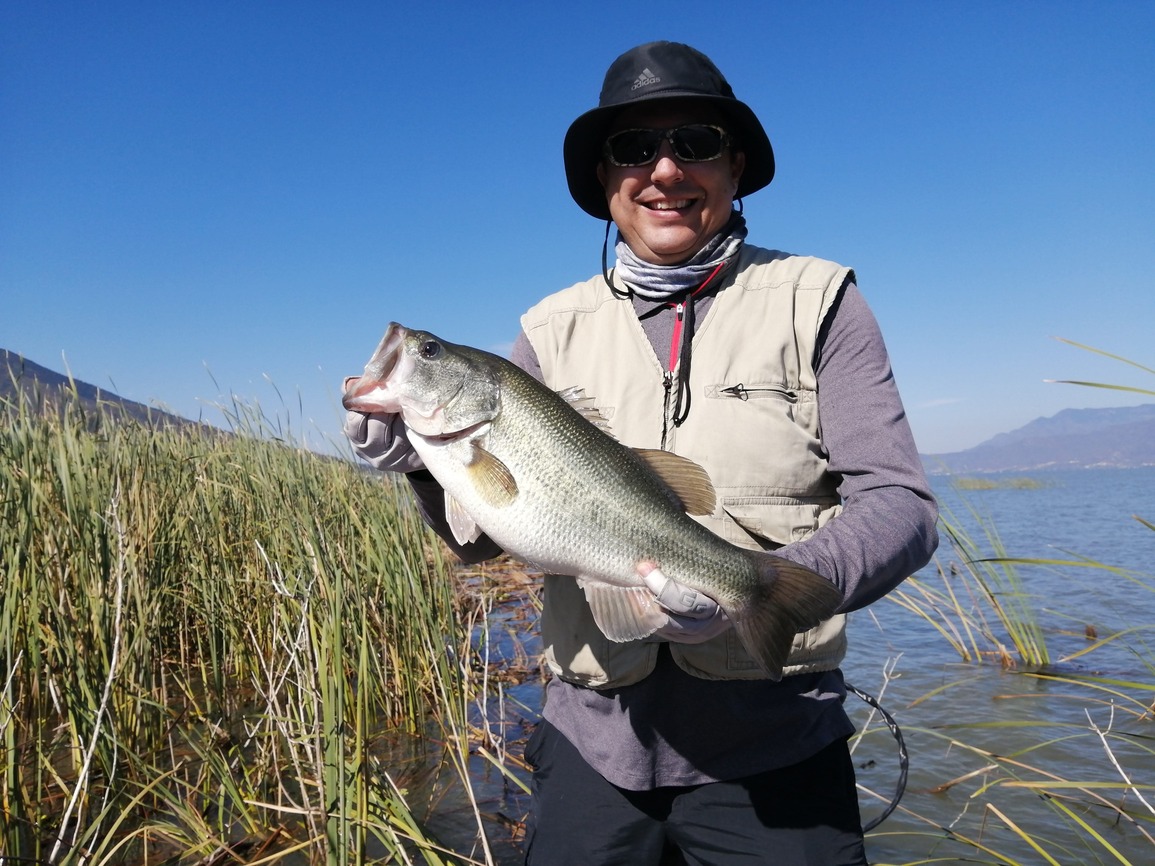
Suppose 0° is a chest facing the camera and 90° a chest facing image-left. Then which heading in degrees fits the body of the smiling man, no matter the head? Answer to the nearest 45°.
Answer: approximately 0°
